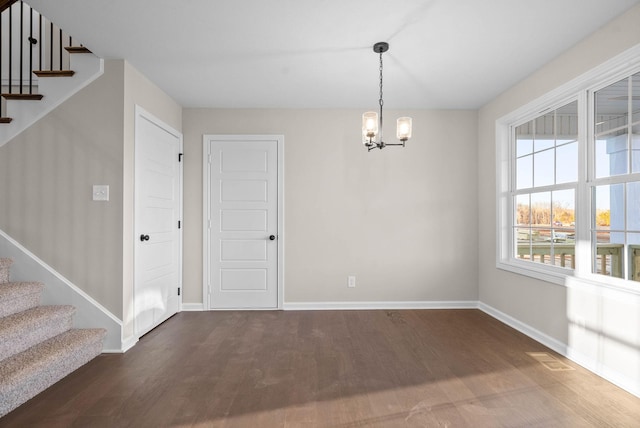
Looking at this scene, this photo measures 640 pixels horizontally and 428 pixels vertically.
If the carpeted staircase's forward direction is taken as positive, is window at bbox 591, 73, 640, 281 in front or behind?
in front

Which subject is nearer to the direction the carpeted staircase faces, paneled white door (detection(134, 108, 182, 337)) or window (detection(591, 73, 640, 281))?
the window

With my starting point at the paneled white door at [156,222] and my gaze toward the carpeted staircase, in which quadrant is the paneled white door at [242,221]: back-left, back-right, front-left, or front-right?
back-left

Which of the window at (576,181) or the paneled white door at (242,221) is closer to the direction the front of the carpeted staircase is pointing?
the window

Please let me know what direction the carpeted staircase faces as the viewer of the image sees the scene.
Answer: facing the viewer and to the right of the viewer

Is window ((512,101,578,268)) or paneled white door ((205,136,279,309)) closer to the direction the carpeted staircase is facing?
the window

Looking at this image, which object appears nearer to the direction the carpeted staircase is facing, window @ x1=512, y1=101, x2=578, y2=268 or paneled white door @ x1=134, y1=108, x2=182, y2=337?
the window
